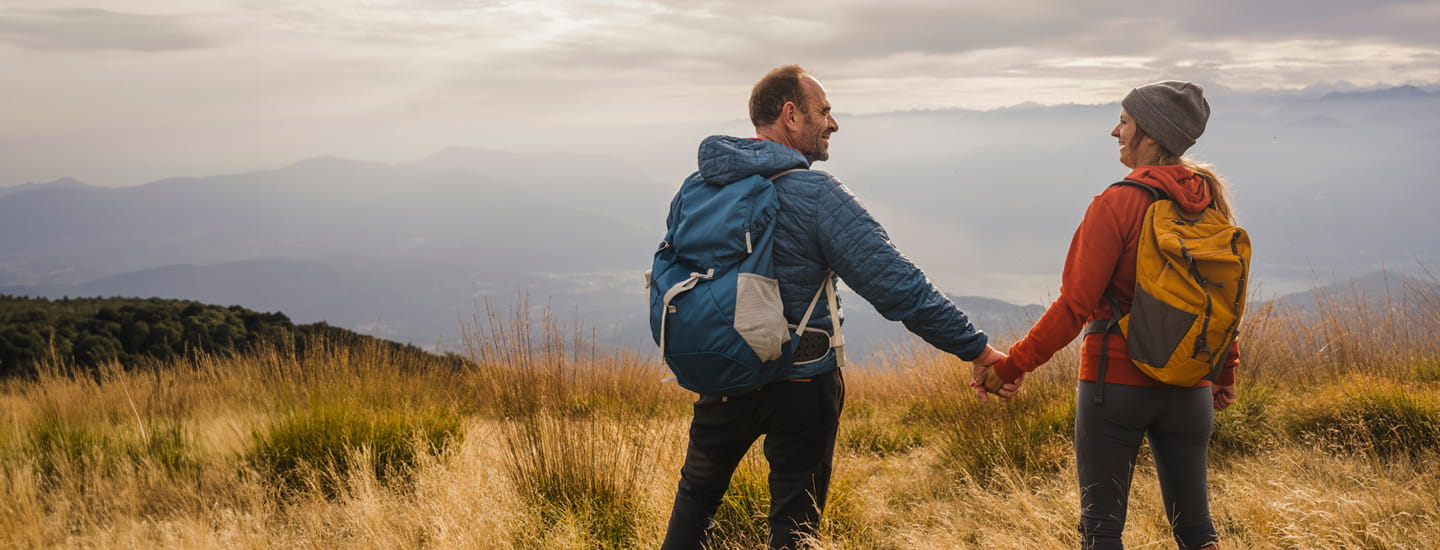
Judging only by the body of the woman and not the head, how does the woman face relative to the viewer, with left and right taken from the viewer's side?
facing away from the viewer and to the left of the viewer

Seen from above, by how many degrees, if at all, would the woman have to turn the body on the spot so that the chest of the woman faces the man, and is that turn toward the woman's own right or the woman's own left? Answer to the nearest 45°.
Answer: approximately 45° to the woman's own left

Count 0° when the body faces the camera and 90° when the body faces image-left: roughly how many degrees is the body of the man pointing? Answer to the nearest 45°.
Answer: approximately 225°

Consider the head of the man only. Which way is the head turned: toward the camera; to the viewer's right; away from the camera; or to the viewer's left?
to the viewer's right

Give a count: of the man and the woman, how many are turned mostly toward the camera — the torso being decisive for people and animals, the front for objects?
0

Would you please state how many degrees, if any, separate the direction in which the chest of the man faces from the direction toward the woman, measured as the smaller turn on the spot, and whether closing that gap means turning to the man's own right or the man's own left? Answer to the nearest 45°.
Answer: approximately 45° to the man's own right
